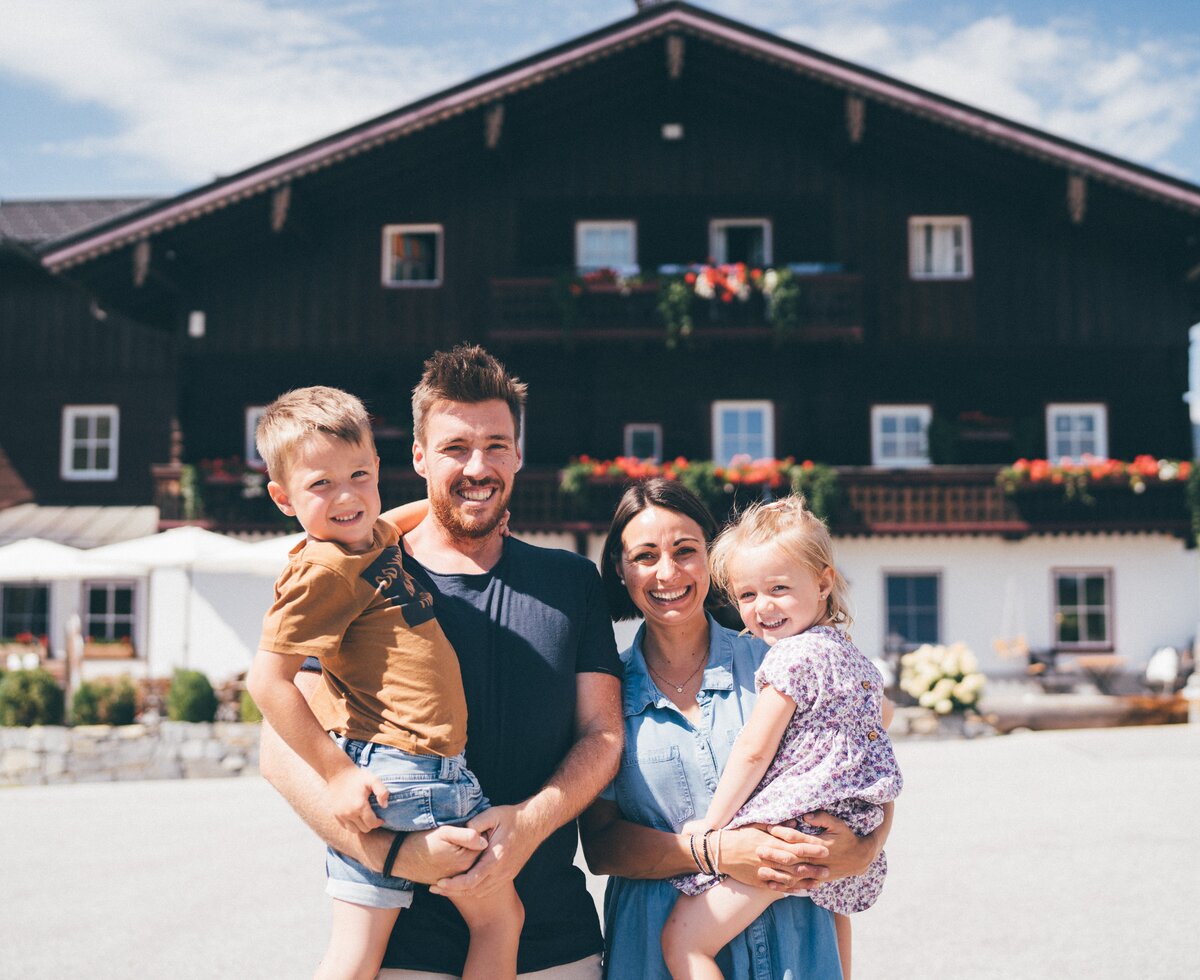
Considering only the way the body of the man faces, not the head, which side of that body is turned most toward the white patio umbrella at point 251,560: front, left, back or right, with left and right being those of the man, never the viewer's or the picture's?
back

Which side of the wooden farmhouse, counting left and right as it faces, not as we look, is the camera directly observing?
front

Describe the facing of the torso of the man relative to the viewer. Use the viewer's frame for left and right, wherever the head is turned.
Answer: facing the viewer

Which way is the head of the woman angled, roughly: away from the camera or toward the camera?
toward the camera

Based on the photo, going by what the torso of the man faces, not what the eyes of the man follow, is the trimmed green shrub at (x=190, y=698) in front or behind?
behind

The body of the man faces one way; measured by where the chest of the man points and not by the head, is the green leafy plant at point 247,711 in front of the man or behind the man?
behind

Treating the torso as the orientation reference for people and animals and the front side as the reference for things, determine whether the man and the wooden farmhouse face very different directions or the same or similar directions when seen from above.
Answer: same or similar directions
